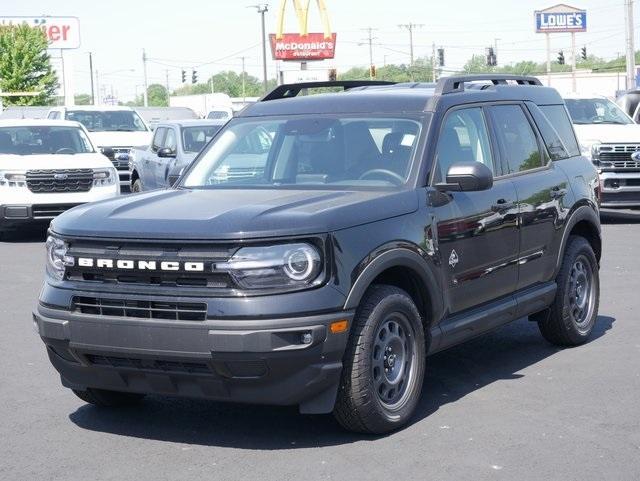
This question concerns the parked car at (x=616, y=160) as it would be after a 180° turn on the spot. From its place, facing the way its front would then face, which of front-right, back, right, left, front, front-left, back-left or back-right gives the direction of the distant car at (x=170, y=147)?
front-left

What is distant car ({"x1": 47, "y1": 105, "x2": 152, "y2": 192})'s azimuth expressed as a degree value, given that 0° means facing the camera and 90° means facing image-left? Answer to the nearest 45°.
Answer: approximately 315°

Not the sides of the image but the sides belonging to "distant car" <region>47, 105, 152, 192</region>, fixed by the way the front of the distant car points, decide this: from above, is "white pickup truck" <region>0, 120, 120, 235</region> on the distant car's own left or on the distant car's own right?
on the distant car's own right

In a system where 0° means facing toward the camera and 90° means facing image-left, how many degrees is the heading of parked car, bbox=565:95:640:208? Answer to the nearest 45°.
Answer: approximately 315°

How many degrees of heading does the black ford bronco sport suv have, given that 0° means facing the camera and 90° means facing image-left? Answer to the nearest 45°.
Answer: approximately 45°
